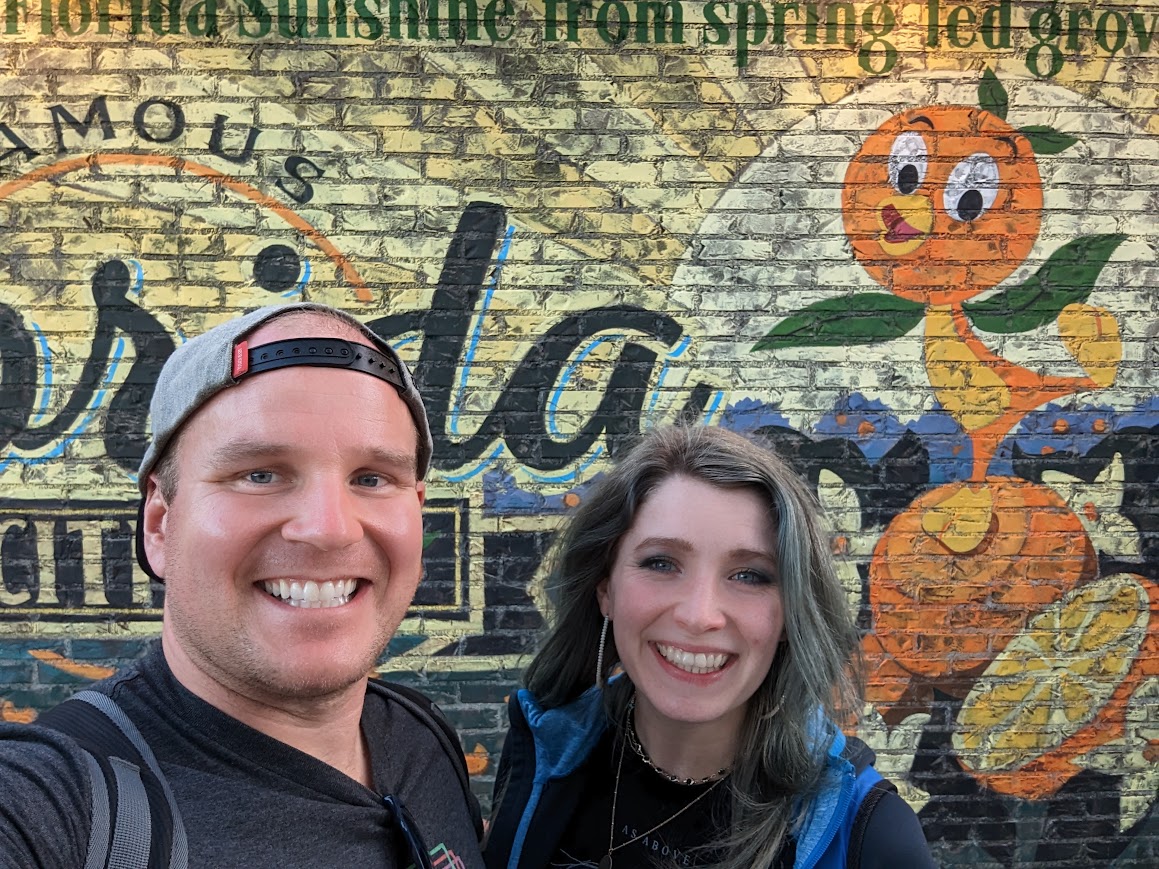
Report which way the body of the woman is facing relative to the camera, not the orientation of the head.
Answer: toward the camera

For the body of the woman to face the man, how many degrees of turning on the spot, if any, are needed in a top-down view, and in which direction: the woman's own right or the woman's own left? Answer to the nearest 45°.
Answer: approximately 45° to the woman's own right
